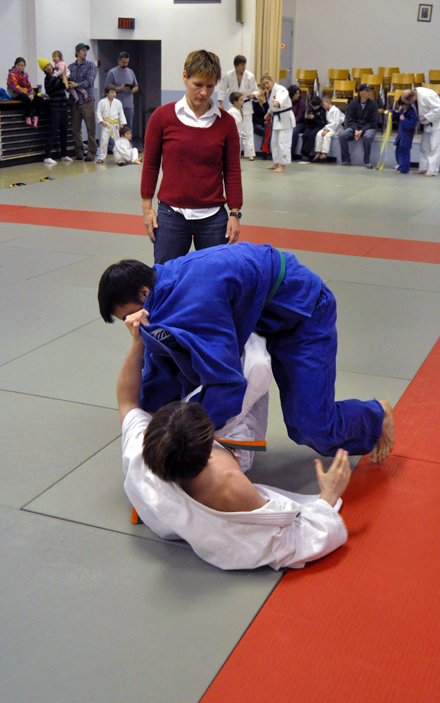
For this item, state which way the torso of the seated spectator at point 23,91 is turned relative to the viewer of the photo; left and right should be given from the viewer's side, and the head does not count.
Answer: facing the viewer and to the right of the viewer

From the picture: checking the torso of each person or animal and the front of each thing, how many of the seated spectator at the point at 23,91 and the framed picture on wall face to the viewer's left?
0

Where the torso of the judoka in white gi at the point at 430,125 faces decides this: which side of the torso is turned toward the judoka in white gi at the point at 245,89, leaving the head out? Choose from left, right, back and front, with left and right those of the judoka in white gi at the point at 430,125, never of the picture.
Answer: front

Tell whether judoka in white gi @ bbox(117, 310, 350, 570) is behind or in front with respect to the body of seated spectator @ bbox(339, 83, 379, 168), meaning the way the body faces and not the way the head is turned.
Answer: in front

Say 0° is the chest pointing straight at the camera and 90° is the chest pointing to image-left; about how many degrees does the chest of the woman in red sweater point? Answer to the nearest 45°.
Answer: approximately 0°

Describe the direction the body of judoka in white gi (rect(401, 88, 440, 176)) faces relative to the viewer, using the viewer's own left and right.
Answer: facing to the left of the viewer

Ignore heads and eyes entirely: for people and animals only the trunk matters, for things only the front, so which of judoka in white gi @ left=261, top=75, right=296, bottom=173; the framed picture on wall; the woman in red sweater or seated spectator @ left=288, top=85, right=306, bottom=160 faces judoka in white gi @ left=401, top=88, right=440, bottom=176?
the framed picture on wall

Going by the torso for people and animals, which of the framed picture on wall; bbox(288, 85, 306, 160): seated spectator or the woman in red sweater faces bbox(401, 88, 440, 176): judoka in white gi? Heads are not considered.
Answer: the framed picture on wall

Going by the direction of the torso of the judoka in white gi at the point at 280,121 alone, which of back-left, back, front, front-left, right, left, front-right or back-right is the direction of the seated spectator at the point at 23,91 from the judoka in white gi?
front-right

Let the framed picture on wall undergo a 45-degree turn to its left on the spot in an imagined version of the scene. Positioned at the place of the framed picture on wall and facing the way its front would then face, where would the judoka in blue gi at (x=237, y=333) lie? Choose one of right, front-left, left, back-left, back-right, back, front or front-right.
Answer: front-right

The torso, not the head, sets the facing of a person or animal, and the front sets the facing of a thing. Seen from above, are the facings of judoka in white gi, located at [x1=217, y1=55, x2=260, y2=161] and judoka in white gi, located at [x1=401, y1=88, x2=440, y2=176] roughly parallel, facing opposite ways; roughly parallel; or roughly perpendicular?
roughly perpendicular

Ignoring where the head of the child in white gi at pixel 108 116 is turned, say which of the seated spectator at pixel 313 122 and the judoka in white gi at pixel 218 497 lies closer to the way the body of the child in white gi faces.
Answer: the judoka in white gi

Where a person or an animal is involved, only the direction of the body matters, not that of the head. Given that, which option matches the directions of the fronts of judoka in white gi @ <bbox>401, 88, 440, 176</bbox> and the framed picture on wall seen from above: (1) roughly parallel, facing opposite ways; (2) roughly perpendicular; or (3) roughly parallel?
roughly perpendicular

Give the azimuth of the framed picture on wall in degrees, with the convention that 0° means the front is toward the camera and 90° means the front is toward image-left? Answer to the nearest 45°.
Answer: approximately 0°
